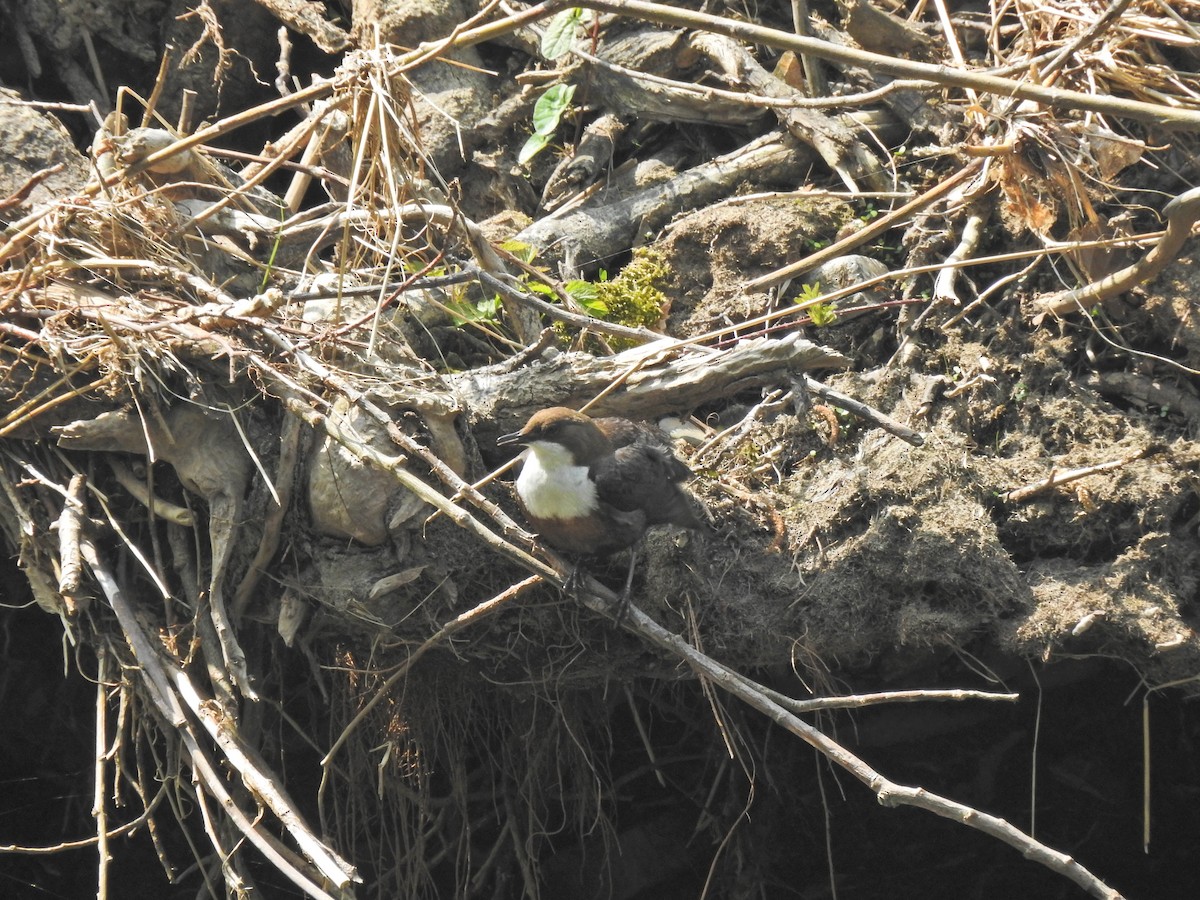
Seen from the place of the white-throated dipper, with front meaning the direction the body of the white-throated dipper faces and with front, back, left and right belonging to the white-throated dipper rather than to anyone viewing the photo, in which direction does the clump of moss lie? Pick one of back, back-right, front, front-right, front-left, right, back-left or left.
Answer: back-right

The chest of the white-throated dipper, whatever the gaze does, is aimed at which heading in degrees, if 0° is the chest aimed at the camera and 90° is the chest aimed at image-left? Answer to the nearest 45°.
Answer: approximately 45°

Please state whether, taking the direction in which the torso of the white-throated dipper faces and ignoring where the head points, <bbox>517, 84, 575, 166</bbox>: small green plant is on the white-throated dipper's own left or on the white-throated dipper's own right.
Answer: on the white-throated dipper's own right

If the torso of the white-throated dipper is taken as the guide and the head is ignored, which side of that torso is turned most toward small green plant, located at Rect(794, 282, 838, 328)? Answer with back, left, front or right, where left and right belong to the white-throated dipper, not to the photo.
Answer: back

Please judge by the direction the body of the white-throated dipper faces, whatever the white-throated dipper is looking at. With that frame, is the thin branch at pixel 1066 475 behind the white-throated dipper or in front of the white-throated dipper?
behind

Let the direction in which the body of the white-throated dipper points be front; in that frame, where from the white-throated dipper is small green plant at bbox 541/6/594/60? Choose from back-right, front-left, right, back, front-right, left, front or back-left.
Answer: back-right
